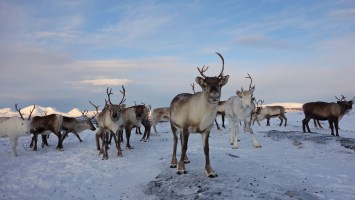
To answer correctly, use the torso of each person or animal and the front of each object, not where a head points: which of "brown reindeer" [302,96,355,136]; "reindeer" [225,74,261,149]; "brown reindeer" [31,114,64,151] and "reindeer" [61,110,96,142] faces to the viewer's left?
"brown reindeer" [31,114,64,151]

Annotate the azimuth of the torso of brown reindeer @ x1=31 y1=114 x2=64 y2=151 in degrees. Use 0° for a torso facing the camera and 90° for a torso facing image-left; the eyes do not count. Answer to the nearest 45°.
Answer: approximately 90°

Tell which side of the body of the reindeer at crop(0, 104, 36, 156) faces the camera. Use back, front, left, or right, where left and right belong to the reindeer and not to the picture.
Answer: right

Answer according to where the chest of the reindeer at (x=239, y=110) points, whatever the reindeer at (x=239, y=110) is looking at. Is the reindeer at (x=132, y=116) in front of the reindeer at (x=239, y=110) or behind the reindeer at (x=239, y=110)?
behind

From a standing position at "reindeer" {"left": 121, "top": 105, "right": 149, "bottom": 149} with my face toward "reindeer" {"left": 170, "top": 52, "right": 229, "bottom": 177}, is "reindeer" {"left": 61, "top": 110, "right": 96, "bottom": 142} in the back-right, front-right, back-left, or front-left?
back-right

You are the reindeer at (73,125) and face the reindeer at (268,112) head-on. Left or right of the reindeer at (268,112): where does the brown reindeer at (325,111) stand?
right
